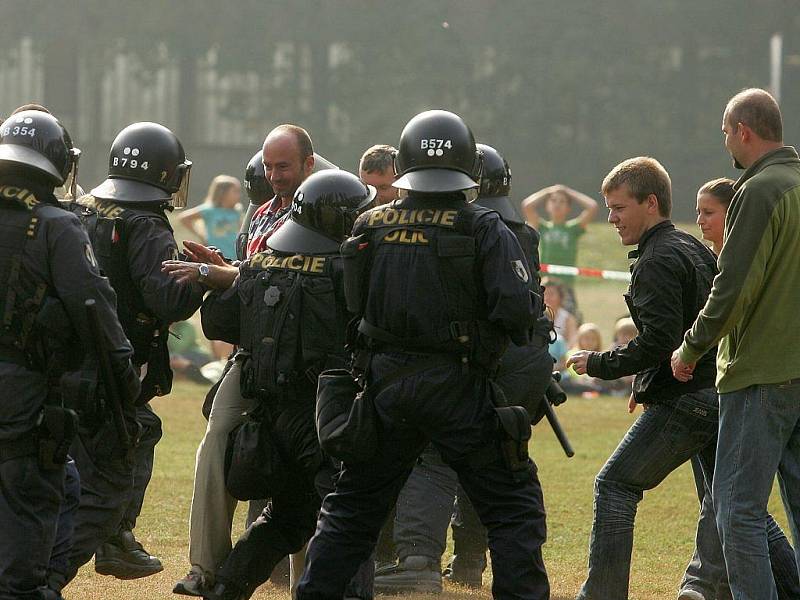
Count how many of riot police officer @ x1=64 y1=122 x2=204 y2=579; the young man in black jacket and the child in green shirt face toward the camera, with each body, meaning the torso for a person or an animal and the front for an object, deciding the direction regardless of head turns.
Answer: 1

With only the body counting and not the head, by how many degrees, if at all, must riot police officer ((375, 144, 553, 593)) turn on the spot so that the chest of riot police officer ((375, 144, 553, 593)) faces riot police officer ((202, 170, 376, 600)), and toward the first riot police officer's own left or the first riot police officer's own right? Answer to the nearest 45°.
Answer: approximately 45° to the first riot police officer's own left

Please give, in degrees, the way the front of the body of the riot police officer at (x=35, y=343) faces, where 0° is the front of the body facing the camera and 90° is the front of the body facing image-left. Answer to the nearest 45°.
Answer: approximately 225°

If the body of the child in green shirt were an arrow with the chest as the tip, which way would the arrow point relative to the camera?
toward the camera

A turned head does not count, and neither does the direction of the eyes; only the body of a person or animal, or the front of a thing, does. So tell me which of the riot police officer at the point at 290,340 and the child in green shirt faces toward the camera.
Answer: the child in green shirt

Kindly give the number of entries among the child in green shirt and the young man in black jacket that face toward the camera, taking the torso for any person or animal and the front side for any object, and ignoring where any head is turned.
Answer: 1

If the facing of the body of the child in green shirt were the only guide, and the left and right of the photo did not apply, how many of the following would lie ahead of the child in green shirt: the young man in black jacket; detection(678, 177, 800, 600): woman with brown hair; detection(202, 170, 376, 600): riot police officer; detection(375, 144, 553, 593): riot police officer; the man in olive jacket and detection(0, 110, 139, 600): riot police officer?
6

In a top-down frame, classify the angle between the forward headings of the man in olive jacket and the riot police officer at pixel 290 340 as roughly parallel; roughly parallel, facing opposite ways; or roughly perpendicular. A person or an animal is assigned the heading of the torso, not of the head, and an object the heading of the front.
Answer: roughly perpendicular

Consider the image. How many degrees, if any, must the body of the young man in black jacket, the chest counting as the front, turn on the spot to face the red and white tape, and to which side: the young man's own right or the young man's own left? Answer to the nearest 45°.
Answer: approximately 90° to the young man's own right

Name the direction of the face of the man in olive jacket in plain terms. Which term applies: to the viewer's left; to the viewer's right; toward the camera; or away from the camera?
to the viewer's left

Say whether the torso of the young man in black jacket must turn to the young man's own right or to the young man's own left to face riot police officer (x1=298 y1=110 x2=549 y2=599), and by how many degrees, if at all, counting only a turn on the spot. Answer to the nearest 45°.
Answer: approximately 45° to the young man's own left

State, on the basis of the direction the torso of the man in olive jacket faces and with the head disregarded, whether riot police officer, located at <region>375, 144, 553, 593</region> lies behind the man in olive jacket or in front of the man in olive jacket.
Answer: in front

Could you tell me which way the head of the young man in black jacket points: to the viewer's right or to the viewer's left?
to the viewer's left

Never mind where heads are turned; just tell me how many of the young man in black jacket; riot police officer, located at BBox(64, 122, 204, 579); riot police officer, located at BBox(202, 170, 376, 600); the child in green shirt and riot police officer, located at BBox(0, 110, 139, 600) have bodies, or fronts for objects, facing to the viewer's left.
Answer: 1

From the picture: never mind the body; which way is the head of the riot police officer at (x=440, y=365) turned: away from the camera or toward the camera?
away from the camera

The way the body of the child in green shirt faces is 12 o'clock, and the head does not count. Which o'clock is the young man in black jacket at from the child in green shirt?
The young man in black jacket is roughly at 12 o'clock from the child in green shirt.

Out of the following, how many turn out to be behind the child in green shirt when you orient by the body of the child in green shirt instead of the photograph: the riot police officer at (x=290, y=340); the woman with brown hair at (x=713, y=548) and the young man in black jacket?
0
